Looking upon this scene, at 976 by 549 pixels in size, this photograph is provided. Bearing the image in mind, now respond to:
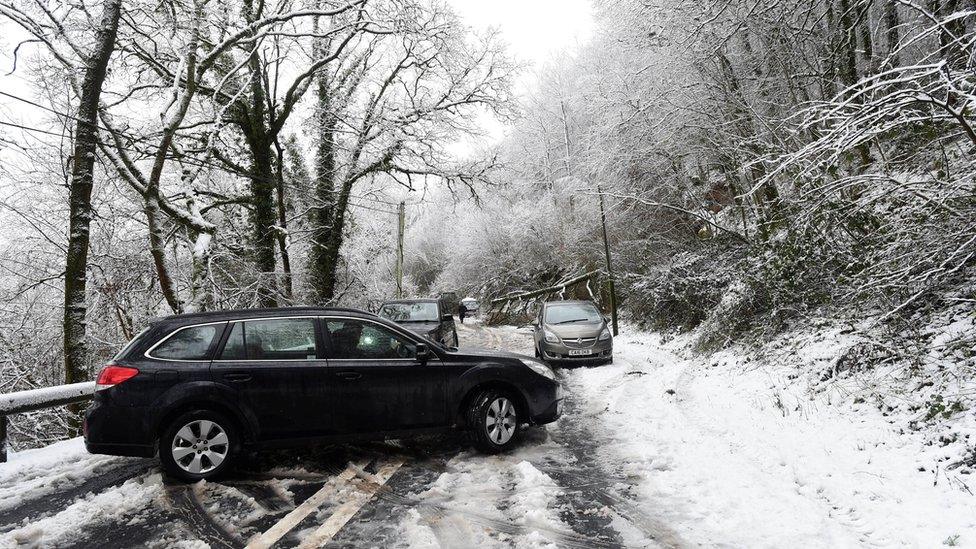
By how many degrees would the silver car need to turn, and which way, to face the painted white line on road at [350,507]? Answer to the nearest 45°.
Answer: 0° — it already faces it

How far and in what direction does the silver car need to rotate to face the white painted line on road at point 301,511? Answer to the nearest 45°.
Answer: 0° — it already faces it

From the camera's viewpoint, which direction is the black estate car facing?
to the viewer's right

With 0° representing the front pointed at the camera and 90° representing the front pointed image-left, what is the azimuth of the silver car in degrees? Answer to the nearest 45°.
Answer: approximately 0°

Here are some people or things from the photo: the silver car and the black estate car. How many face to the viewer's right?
1

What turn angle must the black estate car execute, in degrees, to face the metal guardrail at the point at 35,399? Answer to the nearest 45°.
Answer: approximately 135° to its left

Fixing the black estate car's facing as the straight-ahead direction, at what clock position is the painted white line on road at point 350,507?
The painted white line on road is roughly at 2 o'clock from the black estate car.

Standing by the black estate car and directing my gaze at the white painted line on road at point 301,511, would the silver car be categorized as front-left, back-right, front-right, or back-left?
back-left

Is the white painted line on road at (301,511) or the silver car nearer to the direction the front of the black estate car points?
the silver car
